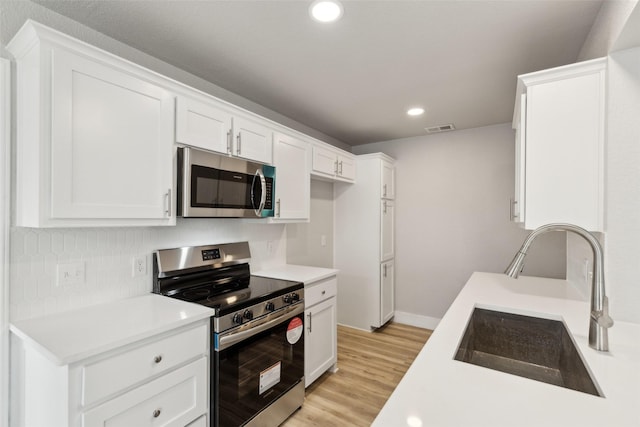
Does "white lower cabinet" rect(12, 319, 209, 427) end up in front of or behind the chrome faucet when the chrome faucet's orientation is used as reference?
in front

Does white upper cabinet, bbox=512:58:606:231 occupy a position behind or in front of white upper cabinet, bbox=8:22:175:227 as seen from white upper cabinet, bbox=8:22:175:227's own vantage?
in front

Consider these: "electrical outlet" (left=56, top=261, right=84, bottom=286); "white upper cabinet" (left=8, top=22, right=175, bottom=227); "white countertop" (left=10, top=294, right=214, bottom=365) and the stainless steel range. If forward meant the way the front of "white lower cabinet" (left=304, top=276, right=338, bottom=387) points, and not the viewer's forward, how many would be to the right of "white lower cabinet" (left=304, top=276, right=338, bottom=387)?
4

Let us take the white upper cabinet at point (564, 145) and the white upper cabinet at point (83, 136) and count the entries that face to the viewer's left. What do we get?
1

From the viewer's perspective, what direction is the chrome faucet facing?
to the viewer's left

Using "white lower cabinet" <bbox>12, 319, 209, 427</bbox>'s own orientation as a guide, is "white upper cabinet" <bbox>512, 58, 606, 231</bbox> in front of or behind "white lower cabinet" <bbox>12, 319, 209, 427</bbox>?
in front

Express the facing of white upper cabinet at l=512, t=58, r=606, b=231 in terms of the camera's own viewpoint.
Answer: facing to the left of the viewer

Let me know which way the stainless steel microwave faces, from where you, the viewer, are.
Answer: facing the viewer and to the right of the viewer

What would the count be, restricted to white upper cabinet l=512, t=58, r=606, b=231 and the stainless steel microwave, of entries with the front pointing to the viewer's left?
1
